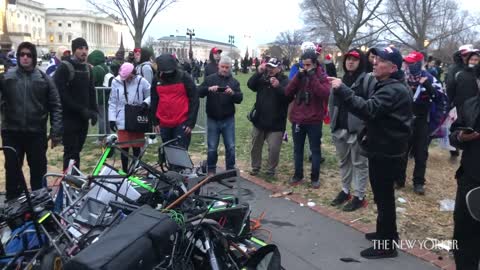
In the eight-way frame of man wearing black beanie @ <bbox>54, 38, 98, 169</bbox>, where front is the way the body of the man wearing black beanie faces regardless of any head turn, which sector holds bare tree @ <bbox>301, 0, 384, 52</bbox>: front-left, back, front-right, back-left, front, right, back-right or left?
left

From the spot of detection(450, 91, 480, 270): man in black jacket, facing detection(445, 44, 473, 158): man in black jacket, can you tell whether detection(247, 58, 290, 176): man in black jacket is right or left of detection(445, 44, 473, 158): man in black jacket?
left

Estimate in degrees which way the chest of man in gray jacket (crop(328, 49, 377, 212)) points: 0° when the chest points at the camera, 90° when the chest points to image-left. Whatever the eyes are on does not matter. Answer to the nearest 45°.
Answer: approximately 45°

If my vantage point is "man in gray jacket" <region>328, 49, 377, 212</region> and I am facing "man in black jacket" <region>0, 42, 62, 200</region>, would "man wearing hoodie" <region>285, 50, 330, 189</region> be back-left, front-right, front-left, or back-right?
front-right

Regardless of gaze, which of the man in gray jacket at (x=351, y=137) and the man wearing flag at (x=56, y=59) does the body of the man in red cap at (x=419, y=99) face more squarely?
the man in gray jacket

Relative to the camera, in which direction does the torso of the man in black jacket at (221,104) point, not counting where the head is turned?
toward the camera

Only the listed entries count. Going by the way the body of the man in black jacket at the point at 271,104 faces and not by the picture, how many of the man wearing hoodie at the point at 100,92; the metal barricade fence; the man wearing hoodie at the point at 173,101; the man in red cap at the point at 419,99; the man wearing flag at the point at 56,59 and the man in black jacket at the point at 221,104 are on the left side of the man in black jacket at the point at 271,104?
1

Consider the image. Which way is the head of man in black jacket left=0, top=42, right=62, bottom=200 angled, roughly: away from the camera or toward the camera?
toward the camera

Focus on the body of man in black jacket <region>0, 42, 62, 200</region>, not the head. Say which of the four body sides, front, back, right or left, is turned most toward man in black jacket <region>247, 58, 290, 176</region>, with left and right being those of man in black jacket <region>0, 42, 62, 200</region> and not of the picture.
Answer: left

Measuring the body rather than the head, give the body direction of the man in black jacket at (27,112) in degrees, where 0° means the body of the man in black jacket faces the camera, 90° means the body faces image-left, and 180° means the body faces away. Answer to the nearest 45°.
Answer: approximately 0°

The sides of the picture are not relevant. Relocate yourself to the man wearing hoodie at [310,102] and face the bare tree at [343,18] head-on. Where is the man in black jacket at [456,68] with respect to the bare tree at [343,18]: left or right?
right

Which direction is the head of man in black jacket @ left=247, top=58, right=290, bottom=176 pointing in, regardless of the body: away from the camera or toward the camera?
toward the camera

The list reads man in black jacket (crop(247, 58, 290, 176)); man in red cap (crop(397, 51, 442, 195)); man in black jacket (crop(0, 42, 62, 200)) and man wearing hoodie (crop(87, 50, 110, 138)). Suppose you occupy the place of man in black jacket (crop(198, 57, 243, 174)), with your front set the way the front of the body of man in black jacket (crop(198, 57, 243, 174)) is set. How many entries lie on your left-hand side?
2

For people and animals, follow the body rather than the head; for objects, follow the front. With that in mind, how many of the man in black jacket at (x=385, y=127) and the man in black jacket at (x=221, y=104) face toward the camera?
1

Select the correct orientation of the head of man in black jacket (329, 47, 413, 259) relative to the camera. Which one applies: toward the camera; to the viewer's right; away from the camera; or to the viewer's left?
to the viewer's left

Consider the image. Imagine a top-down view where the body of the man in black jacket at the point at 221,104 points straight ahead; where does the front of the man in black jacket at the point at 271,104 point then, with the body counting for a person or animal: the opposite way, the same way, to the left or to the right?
the same way
